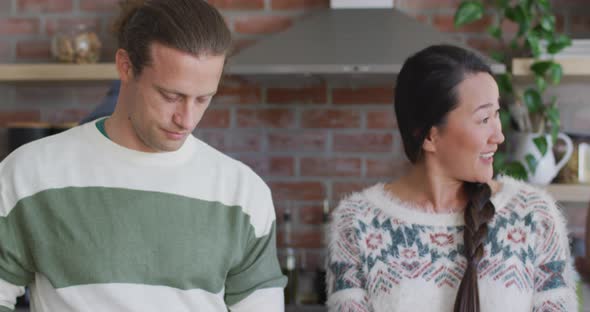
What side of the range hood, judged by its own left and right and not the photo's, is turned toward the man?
front

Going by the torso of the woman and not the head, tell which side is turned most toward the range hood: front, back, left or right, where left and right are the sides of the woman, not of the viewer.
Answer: back

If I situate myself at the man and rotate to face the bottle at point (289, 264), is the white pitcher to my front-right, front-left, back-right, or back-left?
front-right

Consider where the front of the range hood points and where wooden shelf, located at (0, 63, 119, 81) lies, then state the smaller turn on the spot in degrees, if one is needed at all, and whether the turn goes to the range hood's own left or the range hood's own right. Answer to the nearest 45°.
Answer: approximately 90° to the range hood's own right

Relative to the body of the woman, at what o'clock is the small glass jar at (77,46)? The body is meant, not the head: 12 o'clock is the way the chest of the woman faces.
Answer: The small glass jar is roughly at 4 o'clock from the woman.

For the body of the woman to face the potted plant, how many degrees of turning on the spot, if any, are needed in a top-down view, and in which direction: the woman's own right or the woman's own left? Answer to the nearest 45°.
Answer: approximately 180°

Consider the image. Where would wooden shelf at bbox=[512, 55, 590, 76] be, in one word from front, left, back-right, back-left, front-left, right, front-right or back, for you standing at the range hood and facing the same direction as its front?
left

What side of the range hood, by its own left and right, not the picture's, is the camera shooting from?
front

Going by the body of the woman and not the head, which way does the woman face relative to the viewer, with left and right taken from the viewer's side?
facing the viewer

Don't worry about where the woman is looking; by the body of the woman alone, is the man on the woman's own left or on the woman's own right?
on the woman's own right

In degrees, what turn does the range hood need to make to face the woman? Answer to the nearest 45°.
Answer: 0° — it already faces them

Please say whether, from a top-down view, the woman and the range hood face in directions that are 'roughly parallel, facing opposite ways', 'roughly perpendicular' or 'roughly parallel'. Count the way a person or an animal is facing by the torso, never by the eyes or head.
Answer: roughly parallel

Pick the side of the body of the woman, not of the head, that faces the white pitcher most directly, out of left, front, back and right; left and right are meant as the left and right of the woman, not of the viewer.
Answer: back

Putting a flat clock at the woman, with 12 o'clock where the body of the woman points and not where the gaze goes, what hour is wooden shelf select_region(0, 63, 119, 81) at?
The wooden shelf is roughly at 4 o'clock from the woman.
